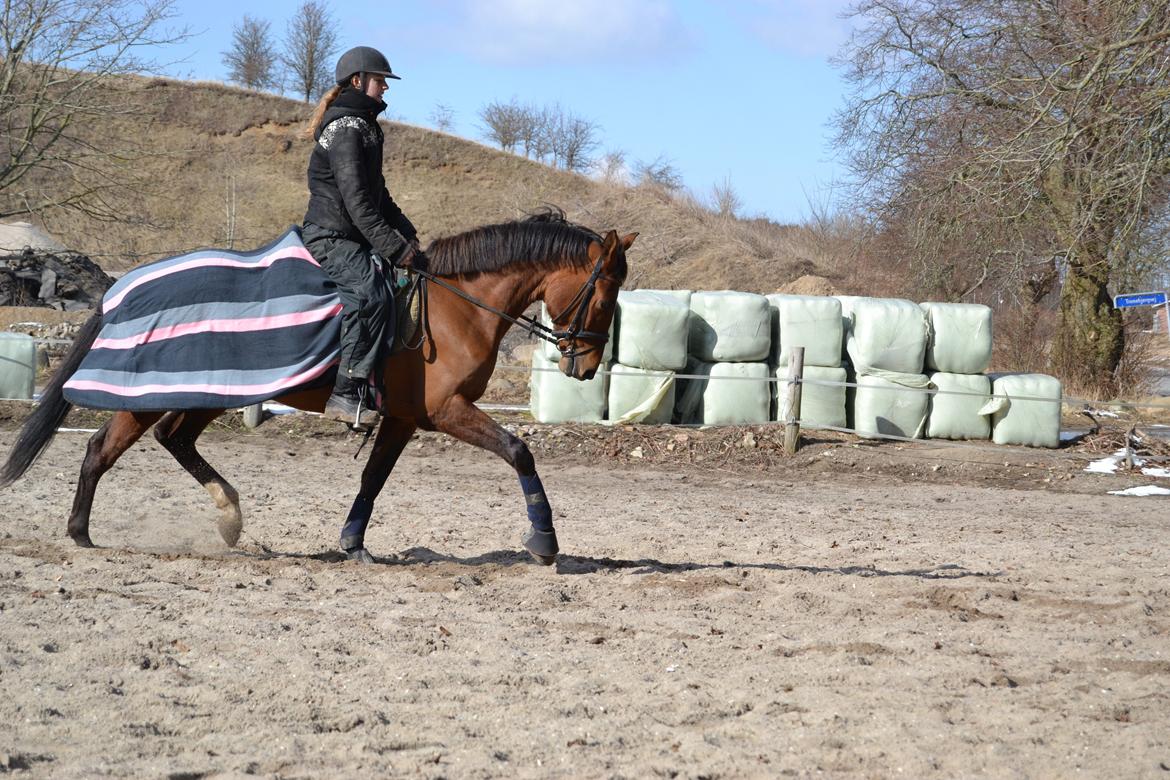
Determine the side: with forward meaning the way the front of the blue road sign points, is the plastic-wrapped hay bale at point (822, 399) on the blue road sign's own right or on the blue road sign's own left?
on the blue road sign's own right

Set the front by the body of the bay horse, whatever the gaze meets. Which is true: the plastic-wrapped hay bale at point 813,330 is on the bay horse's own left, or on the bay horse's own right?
on the bay horse's own left

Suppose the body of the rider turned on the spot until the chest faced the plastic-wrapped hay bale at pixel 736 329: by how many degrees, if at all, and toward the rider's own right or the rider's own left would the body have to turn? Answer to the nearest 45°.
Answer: approximately 45° to the rider's own left

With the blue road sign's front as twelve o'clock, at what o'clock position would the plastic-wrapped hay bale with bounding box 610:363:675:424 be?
The plastic-wrapped hay bale is roughly at 2 o'clock from the blue road sign.

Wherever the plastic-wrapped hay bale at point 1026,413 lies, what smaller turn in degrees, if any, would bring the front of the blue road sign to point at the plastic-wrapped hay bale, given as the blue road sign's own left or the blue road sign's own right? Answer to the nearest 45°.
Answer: approximately 45° to the blue road sign's own right

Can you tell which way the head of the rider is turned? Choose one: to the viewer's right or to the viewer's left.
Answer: to the viewer's right

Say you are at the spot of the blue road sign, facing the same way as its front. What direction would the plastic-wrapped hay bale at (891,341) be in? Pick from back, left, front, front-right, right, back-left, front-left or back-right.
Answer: front-right

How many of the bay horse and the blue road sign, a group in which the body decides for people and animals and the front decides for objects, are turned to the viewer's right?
1

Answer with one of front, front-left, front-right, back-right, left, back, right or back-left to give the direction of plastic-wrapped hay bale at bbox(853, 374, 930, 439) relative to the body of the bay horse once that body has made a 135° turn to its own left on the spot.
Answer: right

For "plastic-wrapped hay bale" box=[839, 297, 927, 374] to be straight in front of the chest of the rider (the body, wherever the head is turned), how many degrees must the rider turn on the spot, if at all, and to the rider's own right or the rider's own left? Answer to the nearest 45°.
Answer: approximately 45° to the rider's own left

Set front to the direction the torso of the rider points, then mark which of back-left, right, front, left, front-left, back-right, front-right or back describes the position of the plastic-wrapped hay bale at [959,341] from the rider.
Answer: front-left

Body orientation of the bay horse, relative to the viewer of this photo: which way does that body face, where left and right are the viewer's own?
facing to the right of the viewer

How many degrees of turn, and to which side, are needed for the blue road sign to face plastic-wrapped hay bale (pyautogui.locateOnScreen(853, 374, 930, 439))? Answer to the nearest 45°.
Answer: approximately 45° to its right

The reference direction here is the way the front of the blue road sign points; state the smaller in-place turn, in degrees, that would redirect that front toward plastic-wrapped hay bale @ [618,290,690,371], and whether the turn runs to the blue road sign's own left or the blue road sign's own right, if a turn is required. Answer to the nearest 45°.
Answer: approximately 45° to the blue road sign's own right

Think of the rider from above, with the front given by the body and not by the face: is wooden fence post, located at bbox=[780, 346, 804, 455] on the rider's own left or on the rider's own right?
on the rider's own left

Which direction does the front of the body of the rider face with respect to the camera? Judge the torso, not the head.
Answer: to the viewer's right

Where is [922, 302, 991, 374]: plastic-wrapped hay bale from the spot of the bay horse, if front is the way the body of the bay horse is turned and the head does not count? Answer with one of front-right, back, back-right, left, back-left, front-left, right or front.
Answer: front-left

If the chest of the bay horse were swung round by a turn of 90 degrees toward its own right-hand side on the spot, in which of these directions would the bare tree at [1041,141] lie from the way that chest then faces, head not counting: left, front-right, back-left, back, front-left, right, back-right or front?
back-left

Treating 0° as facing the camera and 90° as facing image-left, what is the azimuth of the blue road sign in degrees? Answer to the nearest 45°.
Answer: approximately 0°
